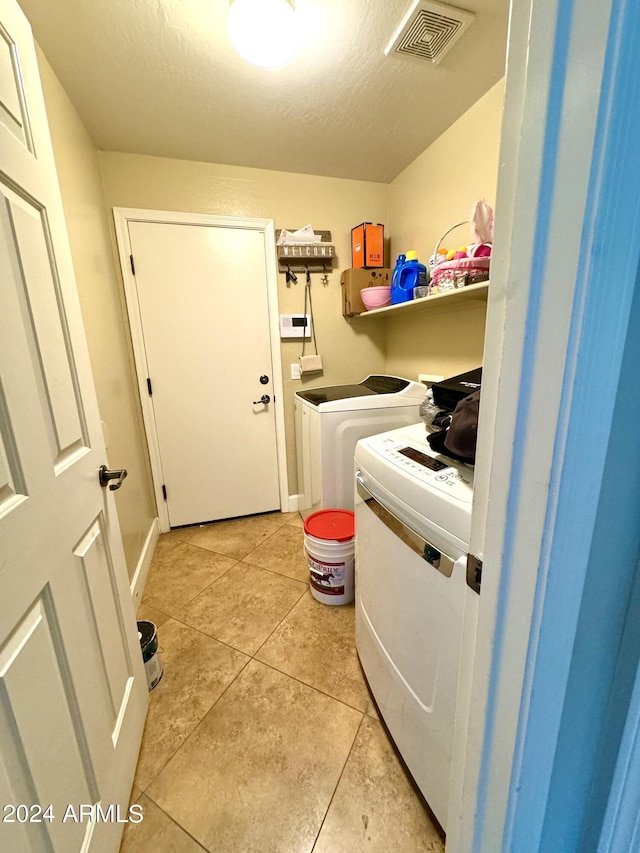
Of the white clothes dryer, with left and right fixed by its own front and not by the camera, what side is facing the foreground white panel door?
front

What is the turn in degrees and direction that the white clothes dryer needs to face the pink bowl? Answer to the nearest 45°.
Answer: approximately 135° to its right

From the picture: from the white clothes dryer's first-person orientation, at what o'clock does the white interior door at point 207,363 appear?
The white interior door is roughly at 3 o'clock from the white clothes dryer.

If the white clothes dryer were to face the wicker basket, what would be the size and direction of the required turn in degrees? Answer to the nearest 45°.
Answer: approximately 135° to its right

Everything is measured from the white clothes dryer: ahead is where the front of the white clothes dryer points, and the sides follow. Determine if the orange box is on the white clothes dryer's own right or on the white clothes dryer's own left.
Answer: on the white clothes dryer's own right

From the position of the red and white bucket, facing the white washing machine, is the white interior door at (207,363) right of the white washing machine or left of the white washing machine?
left

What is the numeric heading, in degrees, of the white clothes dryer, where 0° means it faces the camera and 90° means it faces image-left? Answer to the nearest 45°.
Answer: approximately 45°
